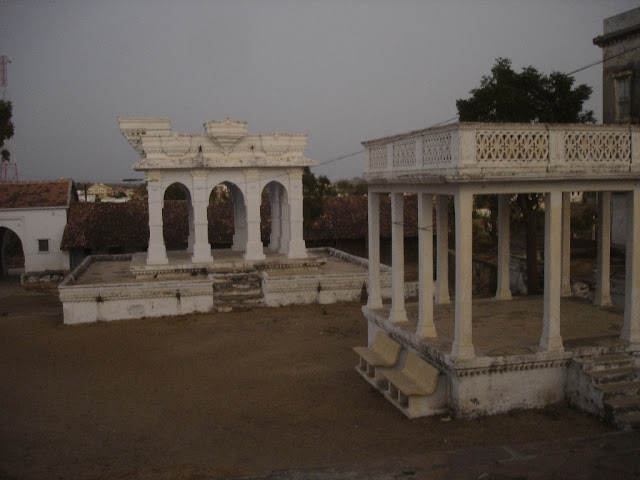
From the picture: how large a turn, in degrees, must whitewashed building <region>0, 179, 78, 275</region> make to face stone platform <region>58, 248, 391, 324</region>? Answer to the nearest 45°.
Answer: approximately 45° to its left

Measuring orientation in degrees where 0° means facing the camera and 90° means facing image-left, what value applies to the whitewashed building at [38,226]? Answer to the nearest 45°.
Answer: approximately 0°
